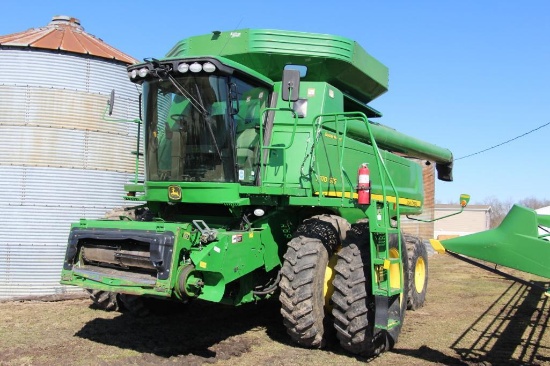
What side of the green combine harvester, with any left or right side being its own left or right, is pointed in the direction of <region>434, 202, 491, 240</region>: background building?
back

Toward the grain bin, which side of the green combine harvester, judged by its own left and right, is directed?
right

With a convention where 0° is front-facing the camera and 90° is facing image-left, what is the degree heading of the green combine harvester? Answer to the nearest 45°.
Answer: approximately 45°
